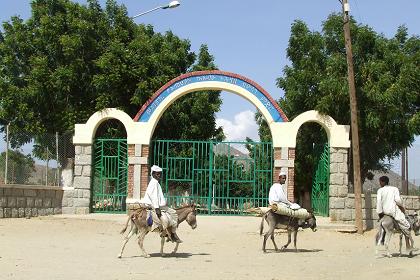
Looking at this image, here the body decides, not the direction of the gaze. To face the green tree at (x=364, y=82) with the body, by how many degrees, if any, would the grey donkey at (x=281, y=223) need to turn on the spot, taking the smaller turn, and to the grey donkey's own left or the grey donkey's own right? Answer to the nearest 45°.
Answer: approximately 90° to the grey donkey's own left

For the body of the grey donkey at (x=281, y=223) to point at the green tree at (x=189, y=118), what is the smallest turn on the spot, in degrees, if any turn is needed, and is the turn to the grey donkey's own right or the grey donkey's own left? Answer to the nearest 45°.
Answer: approximately 90° to the grey donkey's own left

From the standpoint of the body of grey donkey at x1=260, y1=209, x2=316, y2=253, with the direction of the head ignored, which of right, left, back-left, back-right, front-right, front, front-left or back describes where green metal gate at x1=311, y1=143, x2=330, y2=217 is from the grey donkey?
left

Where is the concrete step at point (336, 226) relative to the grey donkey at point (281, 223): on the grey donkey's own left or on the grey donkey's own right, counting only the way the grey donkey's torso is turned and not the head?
on the grey donkey's own left

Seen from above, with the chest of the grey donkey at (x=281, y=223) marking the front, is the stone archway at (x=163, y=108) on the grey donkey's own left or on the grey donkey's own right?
on the grey donkey's own left

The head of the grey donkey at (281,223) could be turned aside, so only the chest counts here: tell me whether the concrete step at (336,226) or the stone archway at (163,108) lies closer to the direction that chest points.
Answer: the concrete step

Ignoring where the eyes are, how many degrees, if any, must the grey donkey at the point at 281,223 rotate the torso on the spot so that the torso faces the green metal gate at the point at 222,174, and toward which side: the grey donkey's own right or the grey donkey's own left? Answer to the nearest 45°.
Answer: approximately 90° to the grey donkey's own left

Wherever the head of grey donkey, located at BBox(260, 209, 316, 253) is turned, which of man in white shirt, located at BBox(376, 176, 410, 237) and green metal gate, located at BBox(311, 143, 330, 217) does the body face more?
the man in white shirt

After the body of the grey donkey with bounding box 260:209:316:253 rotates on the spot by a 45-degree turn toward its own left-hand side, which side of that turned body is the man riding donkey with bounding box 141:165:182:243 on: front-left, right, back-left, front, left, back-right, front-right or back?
back

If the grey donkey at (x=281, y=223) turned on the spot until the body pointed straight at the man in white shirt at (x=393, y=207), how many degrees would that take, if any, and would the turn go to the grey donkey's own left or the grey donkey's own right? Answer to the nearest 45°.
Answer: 0° — it already faces them

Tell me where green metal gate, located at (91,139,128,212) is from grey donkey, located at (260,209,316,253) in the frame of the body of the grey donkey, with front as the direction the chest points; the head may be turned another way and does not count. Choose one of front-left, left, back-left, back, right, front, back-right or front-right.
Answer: back-left

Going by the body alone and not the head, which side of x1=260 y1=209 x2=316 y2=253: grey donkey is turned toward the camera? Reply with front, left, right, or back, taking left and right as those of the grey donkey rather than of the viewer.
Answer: right

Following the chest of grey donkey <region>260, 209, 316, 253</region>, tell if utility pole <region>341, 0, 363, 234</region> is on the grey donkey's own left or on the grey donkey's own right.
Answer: on the grey donkey's own left

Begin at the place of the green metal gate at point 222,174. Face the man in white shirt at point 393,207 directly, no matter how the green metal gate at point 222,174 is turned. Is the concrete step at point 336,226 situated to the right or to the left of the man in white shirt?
left

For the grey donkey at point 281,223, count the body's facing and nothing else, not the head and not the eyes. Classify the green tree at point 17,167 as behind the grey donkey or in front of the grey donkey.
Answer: behind

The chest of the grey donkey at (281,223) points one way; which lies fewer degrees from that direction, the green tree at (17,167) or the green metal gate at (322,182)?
the green metal gate
